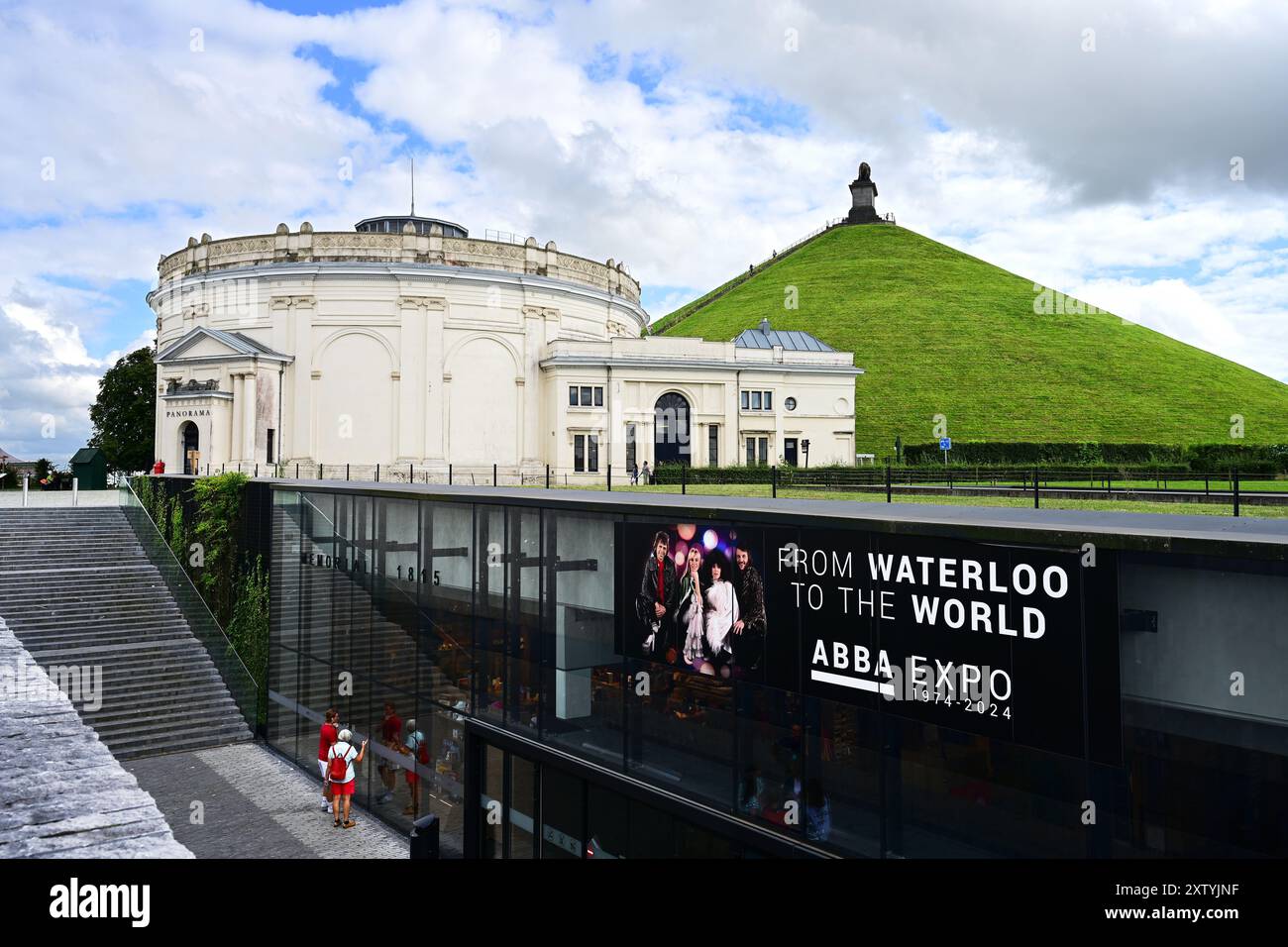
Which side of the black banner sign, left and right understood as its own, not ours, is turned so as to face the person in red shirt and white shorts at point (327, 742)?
right

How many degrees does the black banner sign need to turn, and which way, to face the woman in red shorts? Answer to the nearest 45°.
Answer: approximately 90° to its right

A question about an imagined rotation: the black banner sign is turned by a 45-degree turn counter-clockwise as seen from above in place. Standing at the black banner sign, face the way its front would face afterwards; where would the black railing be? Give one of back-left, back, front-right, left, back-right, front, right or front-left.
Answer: back

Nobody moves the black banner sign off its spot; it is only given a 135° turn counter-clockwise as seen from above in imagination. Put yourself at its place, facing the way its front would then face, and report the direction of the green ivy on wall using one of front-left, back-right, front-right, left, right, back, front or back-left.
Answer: back-left

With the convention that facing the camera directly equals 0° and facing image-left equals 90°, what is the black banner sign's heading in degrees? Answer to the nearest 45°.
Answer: approximately 45°
